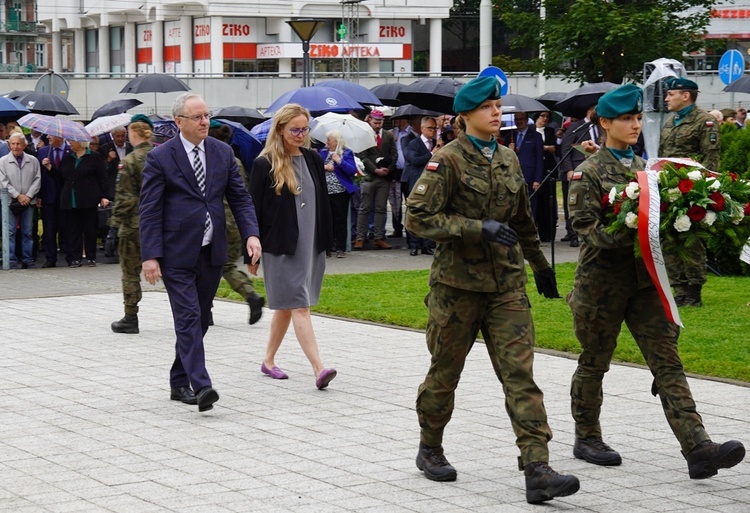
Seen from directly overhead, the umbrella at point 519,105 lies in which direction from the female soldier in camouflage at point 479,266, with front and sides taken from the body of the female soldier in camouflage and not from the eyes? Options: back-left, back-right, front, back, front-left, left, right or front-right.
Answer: back-left

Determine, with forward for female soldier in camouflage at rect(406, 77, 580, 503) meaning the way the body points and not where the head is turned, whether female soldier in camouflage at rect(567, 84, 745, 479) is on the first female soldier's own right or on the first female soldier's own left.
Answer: on the first female soldier's own left

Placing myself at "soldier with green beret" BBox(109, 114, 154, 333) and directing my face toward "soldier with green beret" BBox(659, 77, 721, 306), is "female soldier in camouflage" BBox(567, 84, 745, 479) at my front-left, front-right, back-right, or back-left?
front-right

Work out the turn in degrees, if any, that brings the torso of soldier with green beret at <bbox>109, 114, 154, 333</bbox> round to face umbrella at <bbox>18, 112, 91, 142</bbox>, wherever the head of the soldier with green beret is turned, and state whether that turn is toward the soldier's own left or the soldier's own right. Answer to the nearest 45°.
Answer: approximately 90° to the soldier's own right

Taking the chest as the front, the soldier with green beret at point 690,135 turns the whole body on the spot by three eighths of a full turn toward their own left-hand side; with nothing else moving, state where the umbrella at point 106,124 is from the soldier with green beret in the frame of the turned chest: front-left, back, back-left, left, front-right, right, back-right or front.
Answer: back-left

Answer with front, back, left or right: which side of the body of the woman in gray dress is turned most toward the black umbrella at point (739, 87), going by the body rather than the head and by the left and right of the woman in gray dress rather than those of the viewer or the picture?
left

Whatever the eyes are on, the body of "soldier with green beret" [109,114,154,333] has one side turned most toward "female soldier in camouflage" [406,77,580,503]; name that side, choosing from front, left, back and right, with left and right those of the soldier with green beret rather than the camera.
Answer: left

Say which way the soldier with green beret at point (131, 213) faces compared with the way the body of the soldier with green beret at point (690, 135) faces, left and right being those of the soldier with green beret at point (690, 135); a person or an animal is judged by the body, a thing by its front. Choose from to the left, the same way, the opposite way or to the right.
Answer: the same way

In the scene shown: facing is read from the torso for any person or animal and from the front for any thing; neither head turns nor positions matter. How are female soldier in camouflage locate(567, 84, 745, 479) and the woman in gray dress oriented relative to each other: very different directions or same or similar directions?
same or similar directions

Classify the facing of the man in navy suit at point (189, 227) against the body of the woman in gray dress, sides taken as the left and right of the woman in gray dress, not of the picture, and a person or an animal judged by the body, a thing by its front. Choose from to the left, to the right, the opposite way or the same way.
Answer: the same way

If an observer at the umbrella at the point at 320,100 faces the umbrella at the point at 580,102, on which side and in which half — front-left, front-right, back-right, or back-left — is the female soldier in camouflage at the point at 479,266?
front-right

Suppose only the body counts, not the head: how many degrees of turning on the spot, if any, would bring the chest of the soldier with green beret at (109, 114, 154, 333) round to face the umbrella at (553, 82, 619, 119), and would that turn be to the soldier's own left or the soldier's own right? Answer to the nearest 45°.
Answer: approximately 135° to the soldier's own right

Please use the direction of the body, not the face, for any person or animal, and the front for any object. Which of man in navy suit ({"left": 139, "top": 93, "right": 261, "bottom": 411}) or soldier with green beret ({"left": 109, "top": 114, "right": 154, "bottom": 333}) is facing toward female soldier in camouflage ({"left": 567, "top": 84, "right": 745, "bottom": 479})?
the man in navy suit

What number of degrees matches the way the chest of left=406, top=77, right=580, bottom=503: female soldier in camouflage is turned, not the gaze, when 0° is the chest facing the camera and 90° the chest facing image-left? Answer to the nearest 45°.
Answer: approximately 315°
